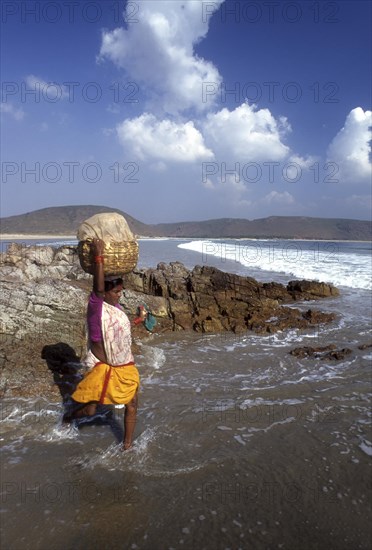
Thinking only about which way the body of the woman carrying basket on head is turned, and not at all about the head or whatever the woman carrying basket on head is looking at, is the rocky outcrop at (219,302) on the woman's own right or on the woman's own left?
on the woman's own left

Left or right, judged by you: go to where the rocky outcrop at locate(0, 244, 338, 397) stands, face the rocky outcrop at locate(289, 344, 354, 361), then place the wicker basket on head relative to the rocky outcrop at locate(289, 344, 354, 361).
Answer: right

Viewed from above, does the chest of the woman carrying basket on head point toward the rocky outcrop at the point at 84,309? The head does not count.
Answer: no
